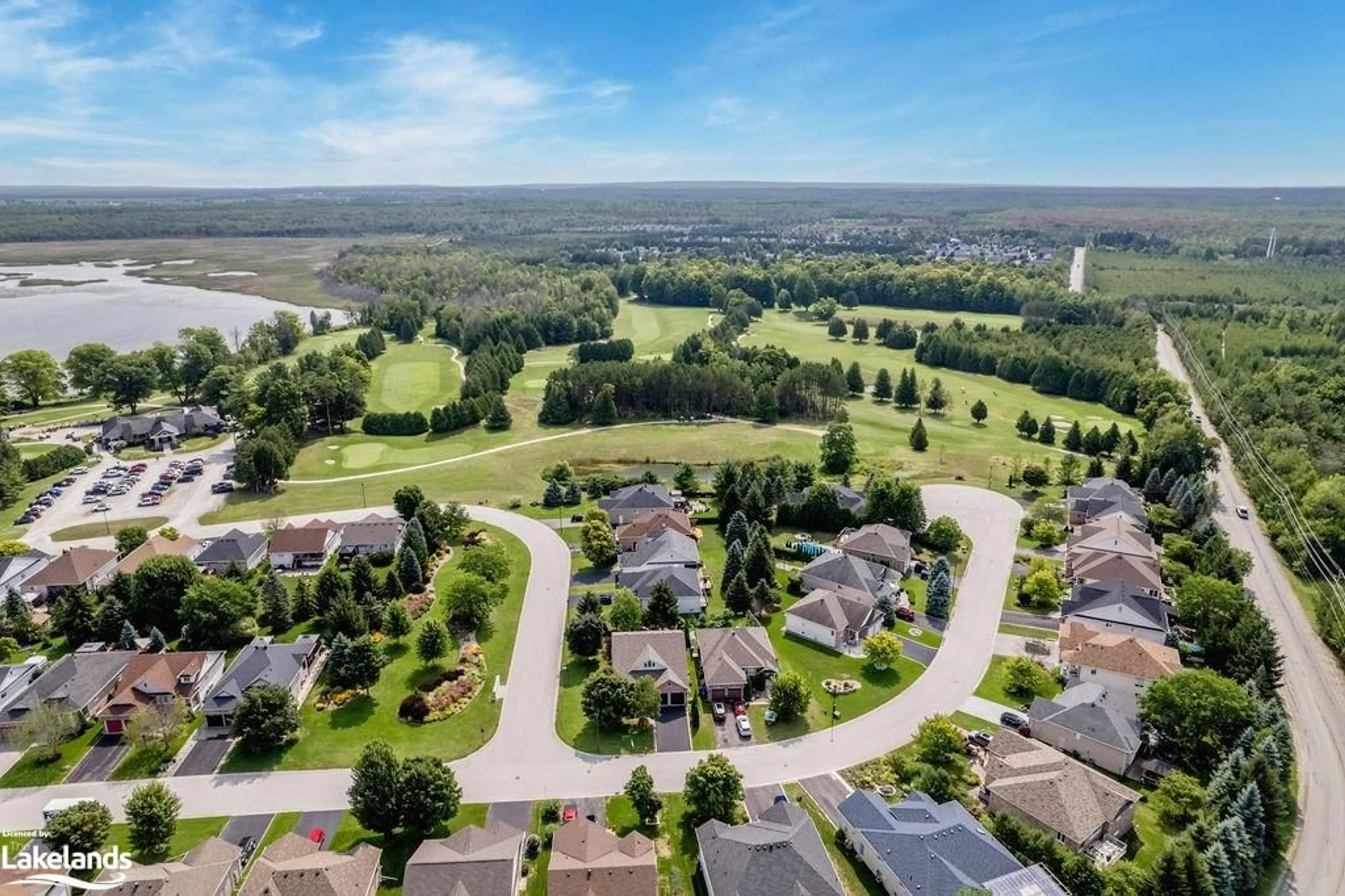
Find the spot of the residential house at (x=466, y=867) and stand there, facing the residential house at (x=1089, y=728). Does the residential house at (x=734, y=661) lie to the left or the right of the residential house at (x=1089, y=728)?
left

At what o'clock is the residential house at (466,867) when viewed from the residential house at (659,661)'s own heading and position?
the residential house at (466,867) is roughly at 1 o'clock from the residential house at (659,661).

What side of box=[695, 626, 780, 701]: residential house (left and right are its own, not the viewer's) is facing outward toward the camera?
front

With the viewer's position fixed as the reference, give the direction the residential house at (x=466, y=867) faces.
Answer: facing away from the viewer

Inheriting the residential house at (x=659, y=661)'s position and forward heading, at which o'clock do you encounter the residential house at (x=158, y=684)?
the residential house at (x=158, y=684) is roughly at 3 o'clock from the residential house at (x=659, y=661).

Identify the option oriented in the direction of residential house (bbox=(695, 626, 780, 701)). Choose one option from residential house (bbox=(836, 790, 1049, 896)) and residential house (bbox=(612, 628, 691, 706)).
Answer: residential house (bbox=(836, 790, 1049, 896))

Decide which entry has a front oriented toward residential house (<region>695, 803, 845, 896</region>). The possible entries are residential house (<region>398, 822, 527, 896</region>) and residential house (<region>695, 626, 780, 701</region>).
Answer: residential house (<region>695, 626, 780, 701</region>)

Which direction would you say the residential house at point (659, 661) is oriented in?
toward the camera

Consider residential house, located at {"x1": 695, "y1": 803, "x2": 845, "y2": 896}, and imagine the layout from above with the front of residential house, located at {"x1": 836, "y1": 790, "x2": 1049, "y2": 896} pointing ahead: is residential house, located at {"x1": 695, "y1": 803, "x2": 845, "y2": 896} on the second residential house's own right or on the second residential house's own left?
on the second residential house's own left

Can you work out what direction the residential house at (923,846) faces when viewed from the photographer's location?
facing away from the viewer and to the left of the viewer

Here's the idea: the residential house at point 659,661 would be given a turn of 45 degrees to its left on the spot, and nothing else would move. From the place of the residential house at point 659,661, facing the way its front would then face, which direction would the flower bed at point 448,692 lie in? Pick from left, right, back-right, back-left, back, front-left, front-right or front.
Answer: back-right

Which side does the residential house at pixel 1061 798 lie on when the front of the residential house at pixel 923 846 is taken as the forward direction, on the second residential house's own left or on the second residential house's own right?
on the second residential house's own right

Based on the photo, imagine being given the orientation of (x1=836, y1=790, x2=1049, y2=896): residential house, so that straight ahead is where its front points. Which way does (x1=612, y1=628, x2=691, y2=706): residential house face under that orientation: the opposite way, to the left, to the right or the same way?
the opposite way

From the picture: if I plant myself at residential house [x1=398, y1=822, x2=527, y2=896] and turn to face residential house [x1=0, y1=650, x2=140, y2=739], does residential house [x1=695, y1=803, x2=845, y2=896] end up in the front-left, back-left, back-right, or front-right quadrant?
back-right

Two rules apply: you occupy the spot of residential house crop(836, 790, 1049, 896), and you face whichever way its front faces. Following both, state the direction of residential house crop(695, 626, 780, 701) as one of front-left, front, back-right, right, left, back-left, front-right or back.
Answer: front

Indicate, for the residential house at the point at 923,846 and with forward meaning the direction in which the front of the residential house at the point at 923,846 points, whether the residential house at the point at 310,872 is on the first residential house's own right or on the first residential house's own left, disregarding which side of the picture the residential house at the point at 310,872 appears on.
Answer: on the first residential house's own left

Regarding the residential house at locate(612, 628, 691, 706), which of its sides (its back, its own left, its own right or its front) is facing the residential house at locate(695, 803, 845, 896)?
front

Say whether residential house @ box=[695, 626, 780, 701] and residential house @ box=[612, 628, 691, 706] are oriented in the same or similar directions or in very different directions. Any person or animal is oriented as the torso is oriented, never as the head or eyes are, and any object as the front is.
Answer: same or similar directions

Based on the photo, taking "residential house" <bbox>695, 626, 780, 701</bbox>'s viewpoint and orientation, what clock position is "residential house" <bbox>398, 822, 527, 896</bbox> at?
"residential house" <bbox>398, 822, 527, 896</bbox> is roughly at 1 o'clock from "residential house" <bbox>695, 626, 780, 701</bbox>.

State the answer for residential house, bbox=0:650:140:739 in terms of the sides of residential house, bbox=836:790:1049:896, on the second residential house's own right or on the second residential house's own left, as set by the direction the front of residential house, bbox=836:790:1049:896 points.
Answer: on the second residential house's own left
